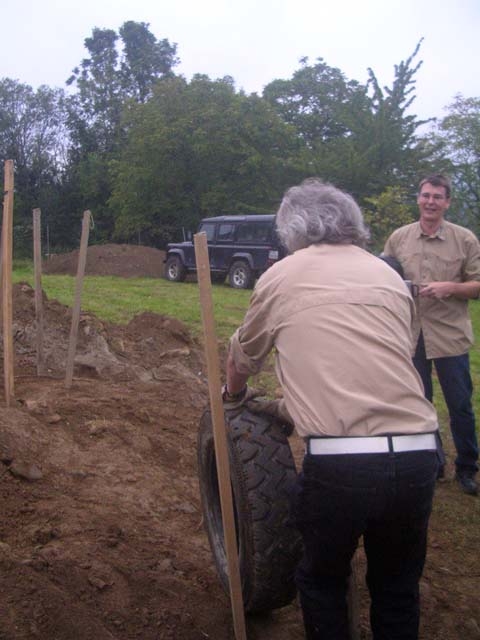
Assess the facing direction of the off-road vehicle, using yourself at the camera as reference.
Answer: facing away from the viewer and to the left of the viewer

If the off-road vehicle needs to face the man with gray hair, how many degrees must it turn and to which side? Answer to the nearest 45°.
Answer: approximately 135° to its left

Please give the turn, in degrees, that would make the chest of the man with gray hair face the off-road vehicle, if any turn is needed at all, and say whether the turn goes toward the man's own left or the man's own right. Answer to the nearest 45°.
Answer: approximately 45° to the man's own right

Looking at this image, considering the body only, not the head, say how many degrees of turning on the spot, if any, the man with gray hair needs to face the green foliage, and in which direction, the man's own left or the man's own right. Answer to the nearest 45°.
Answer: approximately 45° to the man's own right

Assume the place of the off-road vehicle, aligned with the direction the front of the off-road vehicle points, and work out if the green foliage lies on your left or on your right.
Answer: on your right

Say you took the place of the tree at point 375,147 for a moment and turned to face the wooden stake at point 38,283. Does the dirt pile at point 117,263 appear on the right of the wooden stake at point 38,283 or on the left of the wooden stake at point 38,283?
right

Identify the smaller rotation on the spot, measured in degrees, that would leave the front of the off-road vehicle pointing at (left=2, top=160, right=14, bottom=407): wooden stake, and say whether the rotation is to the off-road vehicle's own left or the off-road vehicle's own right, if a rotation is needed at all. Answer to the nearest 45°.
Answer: approximately 135° to the off-road vehicle's own left

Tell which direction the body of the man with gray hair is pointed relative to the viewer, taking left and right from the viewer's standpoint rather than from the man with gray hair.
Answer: facing away from the viewer and to the left of the viewer
